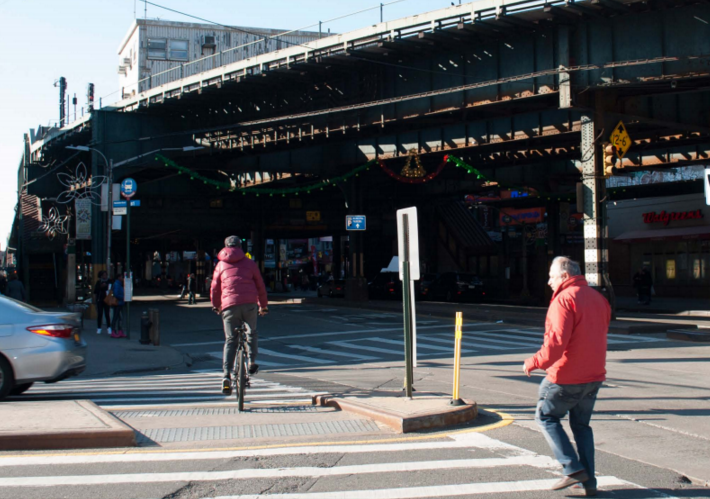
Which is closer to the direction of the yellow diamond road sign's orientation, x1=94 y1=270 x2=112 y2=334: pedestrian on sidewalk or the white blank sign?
the white blank sign

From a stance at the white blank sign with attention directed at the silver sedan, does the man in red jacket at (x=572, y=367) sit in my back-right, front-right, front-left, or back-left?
back-left

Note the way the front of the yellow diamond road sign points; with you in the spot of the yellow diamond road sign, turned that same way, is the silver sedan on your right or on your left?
on your right

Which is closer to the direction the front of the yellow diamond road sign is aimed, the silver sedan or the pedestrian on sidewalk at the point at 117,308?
the silver sedan

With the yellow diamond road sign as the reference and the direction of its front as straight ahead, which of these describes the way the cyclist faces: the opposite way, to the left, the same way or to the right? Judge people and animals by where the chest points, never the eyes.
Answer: the opposite way

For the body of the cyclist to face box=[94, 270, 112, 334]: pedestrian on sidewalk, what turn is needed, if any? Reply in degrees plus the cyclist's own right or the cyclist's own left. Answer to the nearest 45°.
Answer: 0° — they already face them

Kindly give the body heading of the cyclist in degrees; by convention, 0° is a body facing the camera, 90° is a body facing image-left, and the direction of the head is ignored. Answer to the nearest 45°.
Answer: approximately 180°

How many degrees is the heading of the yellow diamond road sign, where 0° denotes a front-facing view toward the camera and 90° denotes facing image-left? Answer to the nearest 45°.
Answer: approximately 315°

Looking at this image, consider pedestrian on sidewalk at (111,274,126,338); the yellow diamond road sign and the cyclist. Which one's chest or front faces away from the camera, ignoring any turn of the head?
the cyclist

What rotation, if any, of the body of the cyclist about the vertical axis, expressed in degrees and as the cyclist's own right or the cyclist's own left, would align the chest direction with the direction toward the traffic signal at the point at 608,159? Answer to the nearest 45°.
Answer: approximately 45° to the cyclist's own right

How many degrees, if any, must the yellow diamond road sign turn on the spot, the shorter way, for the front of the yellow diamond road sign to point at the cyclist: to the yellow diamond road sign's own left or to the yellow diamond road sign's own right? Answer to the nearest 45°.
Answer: approximately 45° to the yellow diamond road sign's own right

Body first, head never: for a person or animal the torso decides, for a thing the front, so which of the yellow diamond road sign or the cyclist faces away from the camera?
the cyclist
